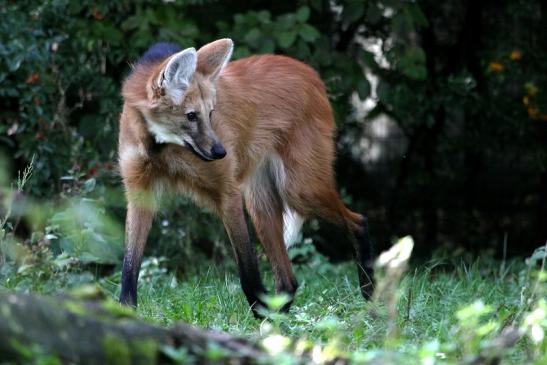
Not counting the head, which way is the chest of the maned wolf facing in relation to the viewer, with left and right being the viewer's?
facing the viewer and to the left of the viewer

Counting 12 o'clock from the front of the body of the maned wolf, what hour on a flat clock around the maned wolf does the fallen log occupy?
The fallen log is roughly at 11 o'clock from the maned wolf.
